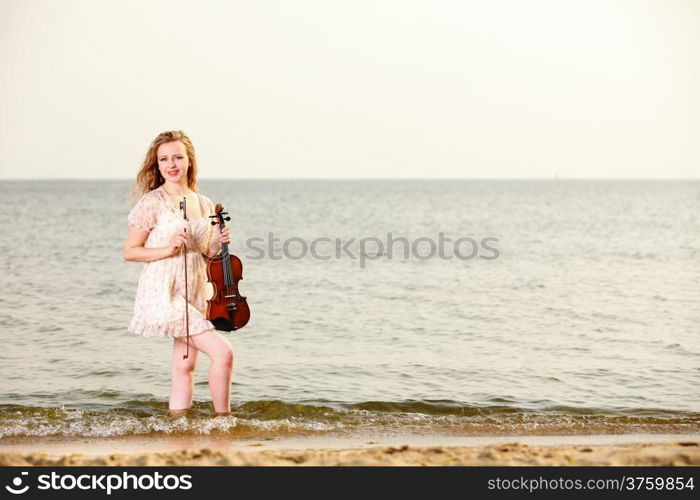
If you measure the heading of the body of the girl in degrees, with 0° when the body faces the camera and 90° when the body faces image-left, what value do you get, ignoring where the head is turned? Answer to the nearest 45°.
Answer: approximately 315°

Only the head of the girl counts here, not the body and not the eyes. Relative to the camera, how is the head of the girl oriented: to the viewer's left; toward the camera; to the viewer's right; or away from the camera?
toward the camera
